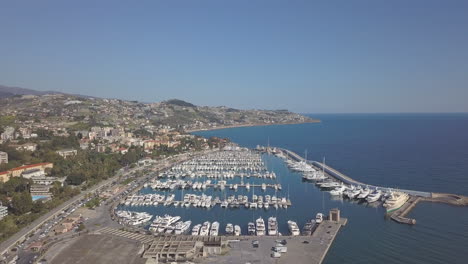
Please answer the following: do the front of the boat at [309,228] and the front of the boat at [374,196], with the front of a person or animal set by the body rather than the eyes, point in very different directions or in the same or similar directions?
very different directions

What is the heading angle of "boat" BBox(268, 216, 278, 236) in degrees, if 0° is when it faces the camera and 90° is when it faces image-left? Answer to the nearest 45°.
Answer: approximately 180°

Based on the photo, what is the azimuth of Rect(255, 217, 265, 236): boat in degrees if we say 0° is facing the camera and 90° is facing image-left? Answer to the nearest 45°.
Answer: approximately 180°

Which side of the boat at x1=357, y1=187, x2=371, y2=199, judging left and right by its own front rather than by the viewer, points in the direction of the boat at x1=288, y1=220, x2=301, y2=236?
front

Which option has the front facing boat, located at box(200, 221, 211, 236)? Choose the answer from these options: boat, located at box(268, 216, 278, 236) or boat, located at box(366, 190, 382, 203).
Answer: boat, located at box(366, 190, 382, 203)

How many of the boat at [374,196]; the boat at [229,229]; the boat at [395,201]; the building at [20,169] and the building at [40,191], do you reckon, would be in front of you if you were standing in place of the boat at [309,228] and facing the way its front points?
2

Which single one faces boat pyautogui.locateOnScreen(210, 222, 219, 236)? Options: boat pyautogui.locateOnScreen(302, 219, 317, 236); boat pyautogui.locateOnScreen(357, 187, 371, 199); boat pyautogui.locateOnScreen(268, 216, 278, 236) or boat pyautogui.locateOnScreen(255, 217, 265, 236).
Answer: boat pyautogui.locateOnScreen(357, 187, 371, 199)

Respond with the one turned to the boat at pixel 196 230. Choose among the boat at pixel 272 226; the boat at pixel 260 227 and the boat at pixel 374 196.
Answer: the boat at pixel 374 196

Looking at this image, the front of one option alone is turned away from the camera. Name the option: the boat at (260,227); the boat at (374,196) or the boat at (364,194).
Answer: the boat at (260,227)

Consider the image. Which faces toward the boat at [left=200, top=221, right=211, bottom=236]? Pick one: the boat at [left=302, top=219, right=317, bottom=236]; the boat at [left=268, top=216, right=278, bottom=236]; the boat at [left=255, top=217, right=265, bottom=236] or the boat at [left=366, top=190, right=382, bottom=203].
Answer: the boat at [left=366, top=190, right=382, bottom=203]

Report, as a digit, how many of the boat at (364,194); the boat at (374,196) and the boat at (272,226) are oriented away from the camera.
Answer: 1

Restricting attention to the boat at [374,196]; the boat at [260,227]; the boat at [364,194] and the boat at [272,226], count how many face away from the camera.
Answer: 2

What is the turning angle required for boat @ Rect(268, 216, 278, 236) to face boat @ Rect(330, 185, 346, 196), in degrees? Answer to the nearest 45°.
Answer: approximately 45° to its right

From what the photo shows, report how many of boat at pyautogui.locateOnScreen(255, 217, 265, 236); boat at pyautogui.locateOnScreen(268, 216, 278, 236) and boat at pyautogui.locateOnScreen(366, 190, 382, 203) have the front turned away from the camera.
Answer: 2

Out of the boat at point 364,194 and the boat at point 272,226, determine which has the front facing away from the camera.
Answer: the boat at point 272,226
